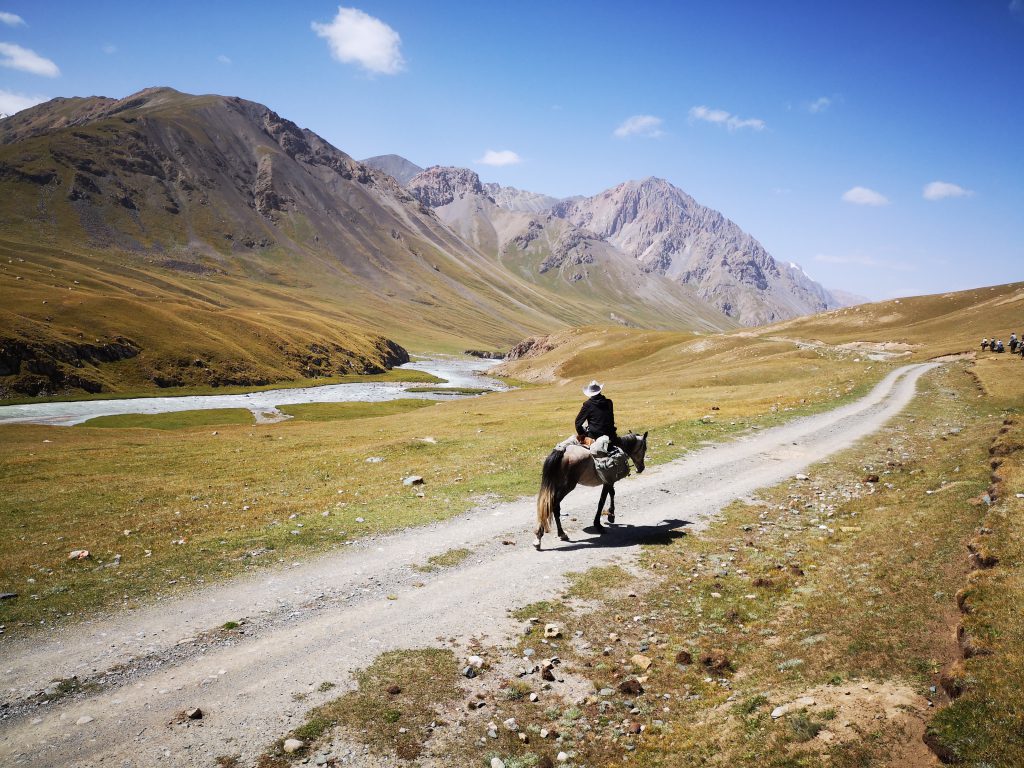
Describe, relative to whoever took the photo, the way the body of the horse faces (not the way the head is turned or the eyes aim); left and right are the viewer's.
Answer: facing away from the viewer and to the right of the viewer
